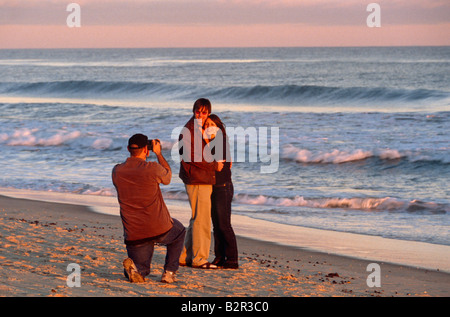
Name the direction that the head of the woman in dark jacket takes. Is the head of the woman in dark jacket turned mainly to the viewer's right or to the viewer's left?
to the viewer's left

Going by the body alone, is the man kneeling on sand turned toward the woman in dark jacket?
yes

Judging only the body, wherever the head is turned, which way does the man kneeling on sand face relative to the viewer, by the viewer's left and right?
facing away from the viewer and to the right of the viewer
